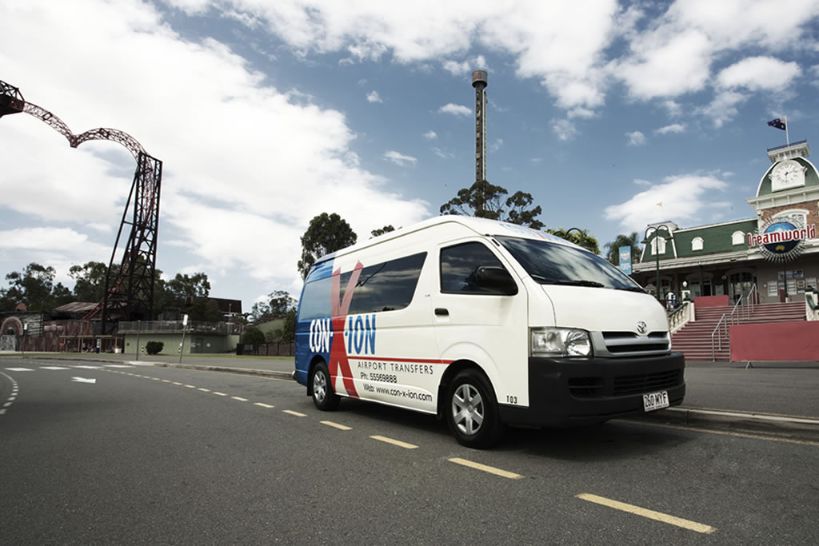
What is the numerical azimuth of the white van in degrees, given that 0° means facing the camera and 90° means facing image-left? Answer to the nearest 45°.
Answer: approximately 315°

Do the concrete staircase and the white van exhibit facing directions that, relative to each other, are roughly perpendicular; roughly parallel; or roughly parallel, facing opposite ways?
roughly perpendicular

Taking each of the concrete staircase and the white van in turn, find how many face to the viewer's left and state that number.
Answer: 0

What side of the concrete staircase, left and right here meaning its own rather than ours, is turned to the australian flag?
back

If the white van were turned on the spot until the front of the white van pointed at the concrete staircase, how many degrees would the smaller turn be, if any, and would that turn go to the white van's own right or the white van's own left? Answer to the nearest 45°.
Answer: approximately 90° to the white van's own left

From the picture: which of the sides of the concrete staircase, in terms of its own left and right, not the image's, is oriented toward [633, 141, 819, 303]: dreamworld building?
back

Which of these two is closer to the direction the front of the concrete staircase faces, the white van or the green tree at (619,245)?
the white van

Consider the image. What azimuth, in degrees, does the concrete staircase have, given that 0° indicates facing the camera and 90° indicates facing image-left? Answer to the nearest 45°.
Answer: approximately 0°

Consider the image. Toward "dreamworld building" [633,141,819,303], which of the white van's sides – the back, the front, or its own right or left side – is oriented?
left

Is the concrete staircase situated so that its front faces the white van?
yes
